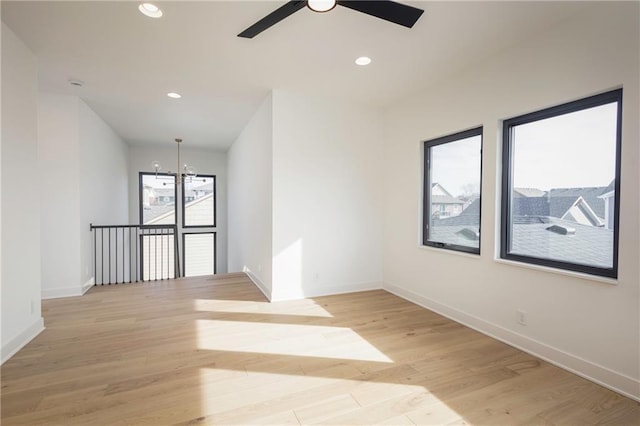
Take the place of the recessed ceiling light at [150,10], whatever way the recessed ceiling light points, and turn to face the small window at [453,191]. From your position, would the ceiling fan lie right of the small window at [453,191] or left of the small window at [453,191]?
right

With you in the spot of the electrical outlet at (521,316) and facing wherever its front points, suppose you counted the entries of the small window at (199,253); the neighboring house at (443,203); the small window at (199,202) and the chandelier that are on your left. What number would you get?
0

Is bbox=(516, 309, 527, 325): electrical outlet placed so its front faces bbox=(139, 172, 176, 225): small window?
no

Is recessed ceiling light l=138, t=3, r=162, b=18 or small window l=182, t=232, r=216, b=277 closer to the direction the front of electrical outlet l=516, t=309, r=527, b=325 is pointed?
the recessed ceiling light

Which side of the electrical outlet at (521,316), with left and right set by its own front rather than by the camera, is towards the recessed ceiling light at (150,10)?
front

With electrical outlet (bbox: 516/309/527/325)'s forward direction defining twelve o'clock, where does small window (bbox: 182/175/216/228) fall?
The small window is roughly at 2 o'clock from the electrical outlet.

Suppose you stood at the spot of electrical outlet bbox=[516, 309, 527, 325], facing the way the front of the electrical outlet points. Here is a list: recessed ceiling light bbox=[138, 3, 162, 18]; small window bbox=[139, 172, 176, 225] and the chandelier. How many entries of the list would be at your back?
0

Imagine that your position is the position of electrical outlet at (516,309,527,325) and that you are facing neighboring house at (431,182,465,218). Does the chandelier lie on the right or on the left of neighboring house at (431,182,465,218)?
left

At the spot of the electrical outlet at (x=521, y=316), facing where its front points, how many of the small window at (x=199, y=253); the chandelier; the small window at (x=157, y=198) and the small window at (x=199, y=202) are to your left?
0

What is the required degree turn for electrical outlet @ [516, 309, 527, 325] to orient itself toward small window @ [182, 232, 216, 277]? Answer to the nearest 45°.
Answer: approximately 45° to its right

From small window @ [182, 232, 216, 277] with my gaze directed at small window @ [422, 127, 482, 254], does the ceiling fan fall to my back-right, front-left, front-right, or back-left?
front-right

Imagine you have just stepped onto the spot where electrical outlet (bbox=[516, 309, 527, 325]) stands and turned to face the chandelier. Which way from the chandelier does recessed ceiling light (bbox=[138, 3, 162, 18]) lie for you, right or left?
left

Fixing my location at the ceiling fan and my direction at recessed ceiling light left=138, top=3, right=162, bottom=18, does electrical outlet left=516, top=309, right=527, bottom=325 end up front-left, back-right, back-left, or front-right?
back-right

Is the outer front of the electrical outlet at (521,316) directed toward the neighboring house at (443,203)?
no

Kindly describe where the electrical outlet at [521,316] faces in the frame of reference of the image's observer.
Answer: facing the viewer and to the left of the viewer
